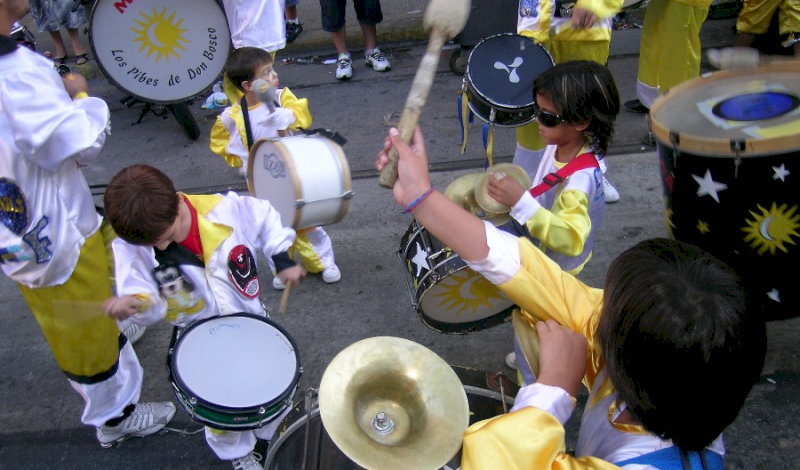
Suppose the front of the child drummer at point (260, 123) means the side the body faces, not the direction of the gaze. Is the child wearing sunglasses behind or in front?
in front

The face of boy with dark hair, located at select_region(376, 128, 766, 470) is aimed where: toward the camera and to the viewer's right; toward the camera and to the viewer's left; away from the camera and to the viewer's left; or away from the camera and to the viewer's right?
away from the camera and to the viewer's left

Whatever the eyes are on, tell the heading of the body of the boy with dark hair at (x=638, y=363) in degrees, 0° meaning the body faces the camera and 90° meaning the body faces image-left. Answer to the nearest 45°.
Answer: approximately 90°

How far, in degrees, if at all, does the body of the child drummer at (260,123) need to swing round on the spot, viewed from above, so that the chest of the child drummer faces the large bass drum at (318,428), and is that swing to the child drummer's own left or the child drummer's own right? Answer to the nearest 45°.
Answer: approximately 45° to the child drummer's own right

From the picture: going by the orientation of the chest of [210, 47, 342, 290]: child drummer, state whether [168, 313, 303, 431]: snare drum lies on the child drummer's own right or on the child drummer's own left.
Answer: on the child drummer's own right

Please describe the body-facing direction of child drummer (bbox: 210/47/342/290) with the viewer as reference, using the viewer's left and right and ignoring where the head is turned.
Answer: facing the viewer and to the right of the viewer

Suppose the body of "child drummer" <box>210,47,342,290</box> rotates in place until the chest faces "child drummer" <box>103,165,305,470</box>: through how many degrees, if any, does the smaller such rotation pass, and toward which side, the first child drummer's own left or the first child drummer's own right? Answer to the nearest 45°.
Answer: approximately 45° to the first child drummer's own right

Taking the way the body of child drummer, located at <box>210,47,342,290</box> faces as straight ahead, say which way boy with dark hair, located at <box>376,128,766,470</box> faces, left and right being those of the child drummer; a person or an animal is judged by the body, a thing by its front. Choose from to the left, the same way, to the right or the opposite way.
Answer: the opposite way
